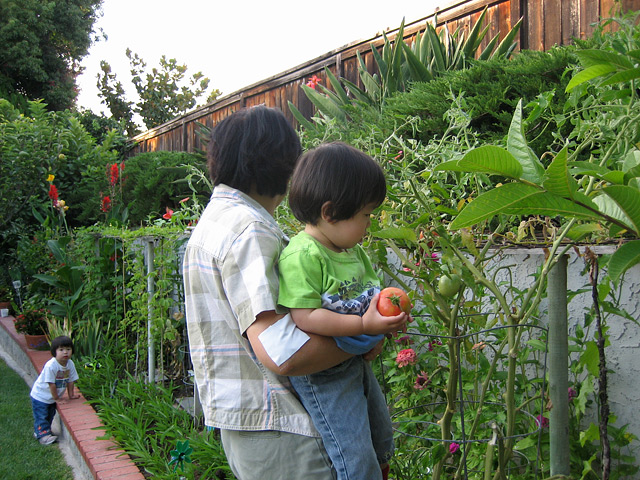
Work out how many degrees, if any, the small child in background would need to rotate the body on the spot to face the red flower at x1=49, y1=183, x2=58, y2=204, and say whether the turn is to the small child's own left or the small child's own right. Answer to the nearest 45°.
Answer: approximately 135° to the small child's own left

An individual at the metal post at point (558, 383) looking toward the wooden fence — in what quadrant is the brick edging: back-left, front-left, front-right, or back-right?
front-left

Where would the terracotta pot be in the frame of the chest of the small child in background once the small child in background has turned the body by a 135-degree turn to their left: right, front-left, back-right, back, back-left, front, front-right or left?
front

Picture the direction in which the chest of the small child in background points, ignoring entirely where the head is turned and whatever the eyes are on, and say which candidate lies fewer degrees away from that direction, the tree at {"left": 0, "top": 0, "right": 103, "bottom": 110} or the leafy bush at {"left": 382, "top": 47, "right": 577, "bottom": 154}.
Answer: the leafy bush

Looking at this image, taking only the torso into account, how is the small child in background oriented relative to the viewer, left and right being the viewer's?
facing the viewer and to the right of the viewer

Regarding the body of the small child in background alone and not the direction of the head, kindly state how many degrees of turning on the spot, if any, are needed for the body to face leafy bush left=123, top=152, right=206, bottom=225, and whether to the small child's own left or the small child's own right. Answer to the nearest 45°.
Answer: approximately 90° to the small child's own left

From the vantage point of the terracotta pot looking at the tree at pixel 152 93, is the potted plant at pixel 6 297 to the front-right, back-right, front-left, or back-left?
front-left

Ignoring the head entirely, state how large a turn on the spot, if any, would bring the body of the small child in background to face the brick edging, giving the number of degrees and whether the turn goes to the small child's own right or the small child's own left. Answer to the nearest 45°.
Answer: approximately 45° to the small child's own right

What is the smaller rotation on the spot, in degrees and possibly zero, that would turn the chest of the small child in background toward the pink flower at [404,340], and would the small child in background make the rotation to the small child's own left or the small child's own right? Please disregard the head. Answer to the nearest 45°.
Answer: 0° — they already face it

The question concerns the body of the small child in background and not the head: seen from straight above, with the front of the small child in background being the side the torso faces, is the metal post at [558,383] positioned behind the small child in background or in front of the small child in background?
in front

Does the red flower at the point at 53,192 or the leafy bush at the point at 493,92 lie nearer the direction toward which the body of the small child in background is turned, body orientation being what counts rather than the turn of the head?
the leafy bush

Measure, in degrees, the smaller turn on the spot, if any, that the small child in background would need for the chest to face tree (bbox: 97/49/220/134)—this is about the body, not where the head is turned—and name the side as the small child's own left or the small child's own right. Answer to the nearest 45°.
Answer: approximately 135° to the small child's own left

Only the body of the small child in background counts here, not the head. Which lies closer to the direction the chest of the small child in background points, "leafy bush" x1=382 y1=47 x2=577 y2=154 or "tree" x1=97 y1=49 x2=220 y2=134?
the leafy bush
